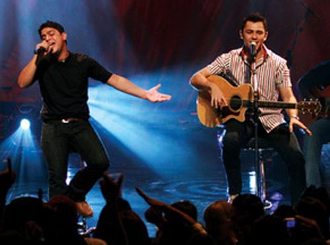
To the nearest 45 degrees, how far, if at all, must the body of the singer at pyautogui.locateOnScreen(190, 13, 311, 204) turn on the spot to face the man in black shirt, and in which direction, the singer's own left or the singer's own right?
approximately 90° to the singer's own right

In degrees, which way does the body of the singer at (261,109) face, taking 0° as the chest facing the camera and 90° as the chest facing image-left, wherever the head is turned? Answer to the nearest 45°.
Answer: approximately 0°

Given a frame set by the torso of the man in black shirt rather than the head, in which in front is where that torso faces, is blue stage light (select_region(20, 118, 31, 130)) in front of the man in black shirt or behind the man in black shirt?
behind

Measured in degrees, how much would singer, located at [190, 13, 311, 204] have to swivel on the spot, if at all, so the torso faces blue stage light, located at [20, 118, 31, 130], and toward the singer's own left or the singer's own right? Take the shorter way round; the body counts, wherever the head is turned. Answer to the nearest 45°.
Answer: approximately 135° to the singer's own right

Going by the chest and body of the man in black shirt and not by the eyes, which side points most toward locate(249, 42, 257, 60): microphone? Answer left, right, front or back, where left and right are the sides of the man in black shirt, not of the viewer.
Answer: left

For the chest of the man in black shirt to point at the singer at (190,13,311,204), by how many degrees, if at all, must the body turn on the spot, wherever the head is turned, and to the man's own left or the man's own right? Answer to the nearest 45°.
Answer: approximately 90° to the man's own left

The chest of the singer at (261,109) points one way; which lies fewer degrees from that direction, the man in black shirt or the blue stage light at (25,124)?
the man in black shirt

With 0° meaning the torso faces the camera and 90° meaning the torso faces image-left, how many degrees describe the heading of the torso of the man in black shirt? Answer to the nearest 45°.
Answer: approximately 0°
